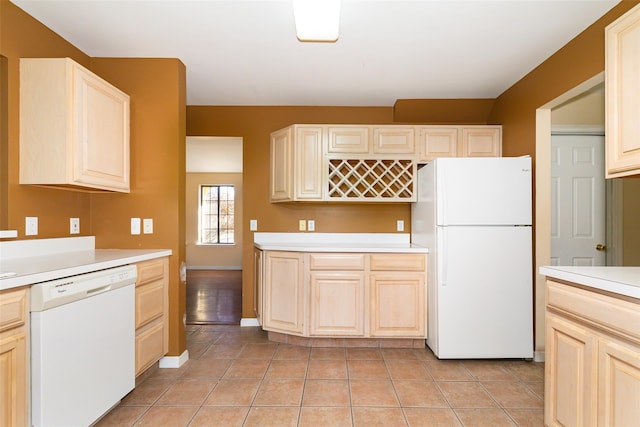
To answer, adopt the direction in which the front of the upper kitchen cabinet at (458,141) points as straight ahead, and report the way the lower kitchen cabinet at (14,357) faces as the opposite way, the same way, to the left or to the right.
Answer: to the left

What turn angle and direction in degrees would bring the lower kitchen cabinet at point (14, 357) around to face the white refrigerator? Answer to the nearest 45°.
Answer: approximately 45° to its left

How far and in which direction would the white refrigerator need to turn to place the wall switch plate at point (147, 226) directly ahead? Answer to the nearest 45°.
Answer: approximately 45° to its right

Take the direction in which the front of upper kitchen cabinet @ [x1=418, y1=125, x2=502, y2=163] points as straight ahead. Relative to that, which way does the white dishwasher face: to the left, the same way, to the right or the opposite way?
to the left

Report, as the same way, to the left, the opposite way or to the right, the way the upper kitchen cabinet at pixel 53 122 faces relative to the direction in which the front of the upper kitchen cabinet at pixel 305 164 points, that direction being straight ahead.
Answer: to the left

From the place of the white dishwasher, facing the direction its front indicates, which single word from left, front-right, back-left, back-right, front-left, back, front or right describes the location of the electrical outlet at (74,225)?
back-left

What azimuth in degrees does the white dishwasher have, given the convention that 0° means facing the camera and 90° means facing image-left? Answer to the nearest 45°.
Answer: approximately 315°

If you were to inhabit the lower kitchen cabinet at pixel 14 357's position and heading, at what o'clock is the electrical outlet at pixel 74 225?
The electrical outlet is roughly at 8 o'clock from the lower kitchen cabinet.

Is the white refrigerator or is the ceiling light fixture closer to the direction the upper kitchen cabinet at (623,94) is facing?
the ceiling light fixture

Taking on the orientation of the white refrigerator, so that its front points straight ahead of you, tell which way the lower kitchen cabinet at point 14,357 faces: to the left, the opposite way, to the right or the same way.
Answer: to the left

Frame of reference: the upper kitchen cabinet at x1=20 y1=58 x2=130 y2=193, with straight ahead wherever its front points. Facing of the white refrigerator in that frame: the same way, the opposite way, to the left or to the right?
to the right
